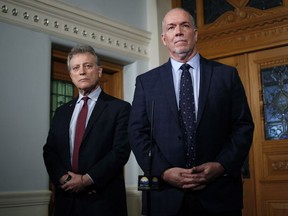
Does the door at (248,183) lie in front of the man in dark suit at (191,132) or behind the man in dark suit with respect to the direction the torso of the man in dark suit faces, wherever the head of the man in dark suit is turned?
behind

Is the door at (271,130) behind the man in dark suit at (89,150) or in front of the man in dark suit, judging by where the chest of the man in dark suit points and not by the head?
behind

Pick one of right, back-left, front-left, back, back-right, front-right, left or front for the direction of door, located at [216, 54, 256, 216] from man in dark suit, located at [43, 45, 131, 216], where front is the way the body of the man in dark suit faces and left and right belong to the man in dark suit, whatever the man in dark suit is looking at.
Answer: back

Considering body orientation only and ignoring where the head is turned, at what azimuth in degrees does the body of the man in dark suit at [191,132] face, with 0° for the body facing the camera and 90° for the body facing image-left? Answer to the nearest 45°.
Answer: approximately 0°

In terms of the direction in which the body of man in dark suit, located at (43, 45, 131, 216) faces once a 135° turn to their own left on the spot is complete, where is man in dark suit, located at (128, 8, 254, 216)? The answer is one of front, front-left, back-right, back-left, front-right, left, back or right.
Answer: front-right

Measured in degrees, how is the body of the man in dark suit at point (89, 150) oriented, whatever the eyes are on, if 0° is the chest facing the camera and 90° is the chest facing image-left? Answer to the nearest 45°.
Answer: approximately 45°
